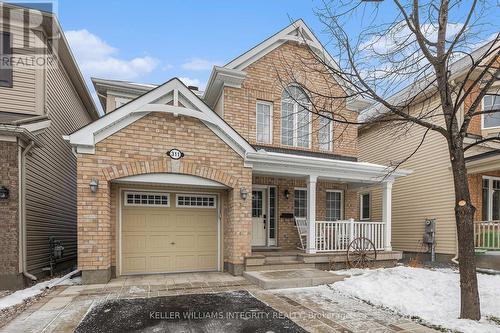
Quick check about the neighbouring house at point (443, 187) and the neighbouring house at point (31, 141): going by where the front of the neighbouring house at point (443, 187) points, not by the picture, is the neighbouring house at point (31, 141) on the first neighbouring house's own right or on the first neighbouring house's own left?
on the first neighbouring house's own right

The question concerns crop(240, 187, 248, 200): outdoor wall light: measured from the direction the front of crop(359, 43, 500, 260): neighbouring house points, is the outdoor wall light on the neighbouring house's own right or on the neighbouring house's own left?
on the neighbouring house's own right

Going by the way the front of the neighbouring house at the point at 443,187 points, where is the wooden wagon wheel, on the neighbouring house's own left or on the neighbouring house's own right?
on the neighbouring house's own right

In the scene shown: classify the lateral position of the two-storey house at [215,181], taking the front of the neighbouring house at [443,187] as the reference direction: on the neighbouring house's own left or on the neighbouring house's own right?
on the neighbouring house's own right

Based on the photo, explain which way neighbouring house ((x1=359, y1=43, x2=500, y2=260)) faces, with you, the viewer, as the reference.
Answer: facing the viewer and to the right of the viewer

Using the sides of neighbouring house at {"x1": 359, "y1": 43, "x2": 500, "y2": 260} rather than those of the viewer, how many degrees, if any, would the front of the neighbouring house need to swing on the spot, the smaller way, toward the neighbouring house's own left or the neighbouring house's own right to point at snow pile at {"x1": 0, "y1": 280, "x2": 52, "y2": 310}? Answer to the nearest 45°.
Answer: approximately 90° to the neighbouring house's own right
